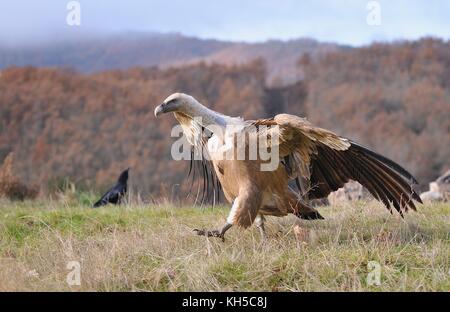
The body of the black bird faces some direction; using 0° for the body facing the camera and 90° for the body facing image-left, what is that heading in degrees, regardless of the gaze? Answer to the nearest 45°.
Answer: approximately 270°

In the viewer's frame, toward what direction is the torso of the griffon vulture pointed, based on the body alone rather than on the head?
to the viewer's left

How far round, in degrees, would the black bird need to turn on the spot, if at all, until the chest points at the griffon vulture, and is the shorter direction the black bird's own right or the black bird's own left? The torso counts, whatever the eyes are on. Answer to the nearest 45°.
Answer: approximately 90° to the black bird's own right

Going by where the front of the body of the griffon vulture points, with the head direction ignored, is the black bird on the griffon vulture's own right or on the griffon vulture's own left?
on the griffon vulture's own right
